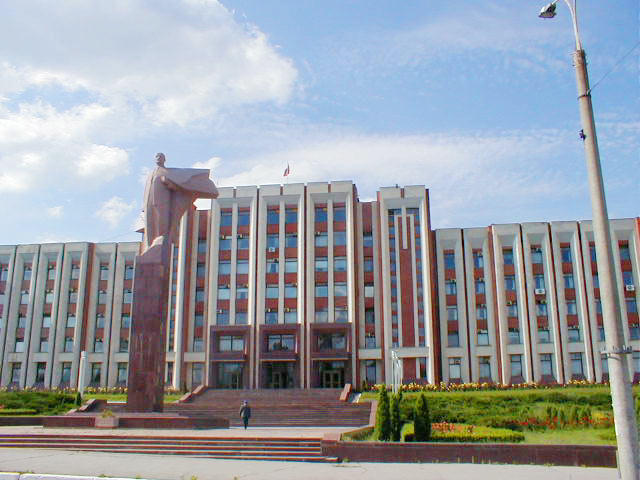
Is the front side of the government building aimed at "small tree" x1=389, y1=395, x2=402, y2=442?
yes

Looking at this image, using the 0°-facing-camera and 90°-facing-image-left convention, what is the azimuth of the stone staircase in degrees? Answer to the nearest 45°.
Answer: approximately 0°

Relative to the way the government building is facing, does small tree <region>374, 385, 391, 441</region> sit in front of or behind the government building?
in front

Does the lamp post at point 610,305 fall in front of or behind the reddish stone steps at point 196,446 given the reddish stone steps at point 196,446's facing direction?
in front

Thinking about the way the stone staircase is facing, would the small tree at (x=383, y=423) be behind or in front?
in front

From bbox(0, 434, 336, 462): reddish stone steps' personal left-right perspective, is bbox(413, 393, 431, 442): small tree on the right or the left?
on its left

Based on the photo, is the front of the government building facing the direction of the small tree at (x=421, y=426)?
yes

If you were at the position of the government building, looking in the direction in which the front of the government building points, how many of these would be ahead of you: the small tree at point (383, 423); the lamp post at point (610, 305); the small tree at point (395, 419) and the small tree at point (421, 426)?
4
